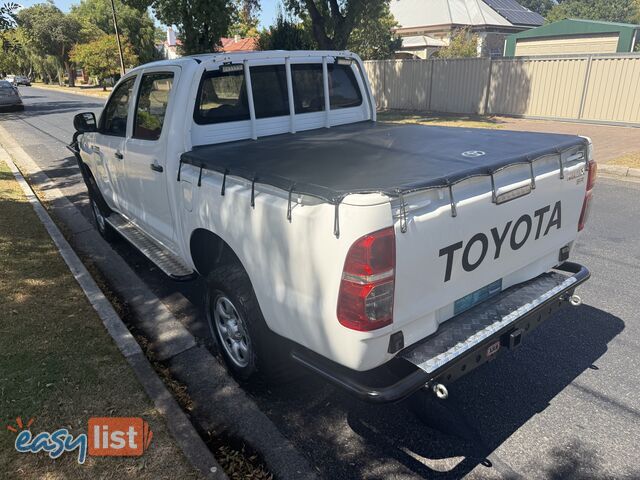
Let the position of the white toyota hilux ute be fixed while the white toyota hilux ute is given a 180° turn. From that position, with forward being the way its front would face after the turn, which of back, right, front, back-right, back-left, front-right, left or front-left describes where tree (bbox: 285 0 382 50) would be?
back-left

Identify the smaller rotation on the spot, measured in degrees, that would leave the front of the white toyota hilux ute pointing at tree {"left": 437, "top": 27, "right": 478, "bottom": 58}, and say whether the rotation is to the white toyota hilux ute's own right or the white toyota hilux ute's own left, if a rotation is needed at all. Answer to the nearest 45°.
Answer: approximately 45° to the white toyota hilux ute's own right

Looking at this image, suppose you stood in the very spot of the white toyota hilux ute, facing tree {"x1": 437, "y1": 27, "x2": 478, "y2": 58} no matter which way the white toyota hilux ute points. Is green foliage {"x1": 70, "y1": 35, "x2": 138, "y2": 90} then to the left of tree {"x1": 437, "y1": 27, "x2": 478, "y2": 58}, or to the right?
left

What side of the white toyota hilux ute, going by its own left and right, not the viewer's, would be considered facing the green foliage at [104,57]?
front

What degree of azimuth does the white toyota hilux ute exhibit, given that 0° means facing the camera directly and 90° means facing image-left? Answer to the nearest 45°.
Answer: approximately 135°

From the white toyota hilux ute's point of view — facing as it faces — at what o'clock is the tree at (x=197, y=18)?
The tree is roughly at 1 o'clock from the white toyota hilux ute.

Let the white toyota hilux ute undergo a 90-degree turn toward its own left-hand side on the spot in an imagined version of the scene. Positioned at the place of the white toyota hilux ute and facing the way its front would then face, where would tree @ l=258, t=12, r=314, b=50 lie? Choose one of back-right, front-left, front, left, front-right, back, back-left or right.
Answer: back-right

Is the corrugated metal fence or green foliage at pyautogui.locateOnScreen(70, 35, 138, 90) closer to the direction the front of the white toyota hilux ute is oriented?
the green foliage

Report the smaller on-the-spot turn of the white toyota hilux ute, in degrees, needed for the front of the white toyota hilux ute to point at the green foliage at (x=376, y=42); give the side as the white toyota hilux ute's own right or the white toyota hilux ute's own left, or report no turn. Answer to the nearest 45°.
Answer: approximately 45° to the white toyota hilux ute's own right

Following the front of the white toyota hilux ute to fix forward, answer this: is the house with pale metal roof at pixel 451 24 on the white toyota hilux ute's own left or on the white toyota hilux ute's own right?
on the white toyota hilux ute's own right

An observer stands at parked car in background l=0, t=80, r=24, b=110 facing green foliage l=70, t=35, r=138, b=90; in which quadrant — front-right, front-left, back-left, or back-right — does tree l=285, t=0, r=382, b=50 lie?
back-right
